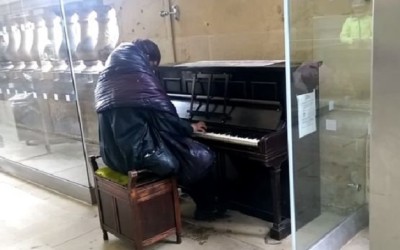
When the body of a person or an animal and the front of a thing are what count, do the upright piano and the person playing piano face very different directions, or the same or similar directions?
very different directions

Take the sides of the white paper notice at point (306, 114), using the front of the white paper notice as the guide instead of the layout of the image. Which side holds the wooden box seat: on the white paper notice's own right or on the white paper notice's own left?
on the white paper notice's own right

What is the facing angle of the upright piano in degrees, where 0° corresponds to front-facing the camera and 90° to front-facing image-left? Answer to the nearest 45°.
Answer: approximately 45°

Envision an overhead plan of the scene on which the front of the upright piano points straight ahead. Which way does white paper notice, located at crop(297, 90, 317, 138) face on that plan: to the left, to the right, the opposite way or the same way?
to the left

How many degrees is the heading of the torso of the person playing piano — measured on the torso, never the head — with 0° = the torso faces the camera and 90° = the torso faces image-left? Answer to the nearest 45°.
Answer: approximately 225°

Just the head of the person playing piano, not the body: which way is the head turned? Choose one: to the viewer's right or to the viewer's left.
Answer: to the viewer's right

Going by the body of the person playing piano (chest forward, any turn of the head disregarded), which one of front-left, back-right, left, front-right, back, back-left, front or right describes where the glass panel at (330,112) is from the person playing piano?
front-right

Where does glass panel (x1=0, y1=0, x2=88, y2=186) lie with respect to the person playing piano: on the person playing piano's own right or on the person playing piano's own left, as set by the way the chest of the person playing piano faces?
on the person playing piano's own left

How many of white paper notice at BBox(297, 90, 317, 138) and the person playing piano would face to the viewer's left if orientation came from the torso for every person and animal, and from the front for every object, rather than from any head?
0
